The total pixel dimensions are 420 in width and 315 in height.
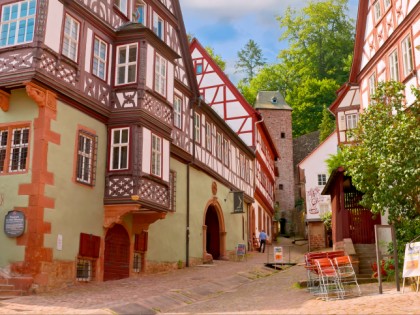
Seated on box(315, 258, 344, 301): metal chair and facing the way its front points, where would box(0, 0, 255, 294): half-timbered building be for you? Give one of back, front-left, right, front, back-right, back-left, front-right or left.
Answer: back-right

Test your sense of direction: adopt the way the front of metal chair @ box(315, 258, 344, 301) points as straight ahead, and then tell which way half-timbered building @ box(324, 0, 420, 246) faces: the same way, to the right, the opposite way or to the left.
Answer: to the right

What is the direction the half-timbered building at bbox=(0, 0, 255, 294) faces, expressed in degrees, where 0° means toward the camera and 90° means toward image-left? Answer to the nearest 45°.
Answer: approximately 315°

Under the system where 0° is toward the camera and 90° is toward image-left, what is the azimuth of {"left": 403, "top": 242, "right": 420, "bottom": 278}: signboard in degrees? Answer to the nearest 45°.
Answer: approximately 0°

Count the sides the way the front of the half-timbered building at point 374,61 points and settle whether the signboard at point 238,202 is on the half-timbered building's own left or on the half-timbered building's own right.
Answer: on the half-timbered building's own right

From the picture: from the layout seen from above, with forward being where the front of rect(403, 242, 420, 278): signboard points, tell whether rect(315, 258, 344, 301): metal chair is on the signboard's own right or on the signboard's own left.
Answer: on the signboard's own right
